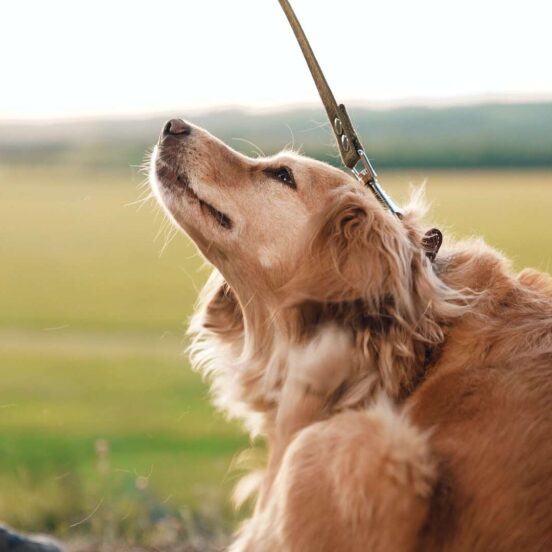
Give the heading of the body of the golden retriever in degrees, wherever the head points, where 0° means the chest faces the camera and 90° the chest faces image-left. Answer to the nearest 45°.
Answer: approximately 90°
